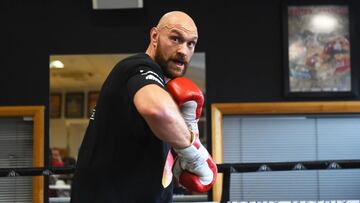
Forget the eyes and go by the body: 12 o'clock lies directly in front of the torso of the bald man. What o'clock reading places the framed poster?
The framed poster is roughly at 10 o'clock from the bald man.

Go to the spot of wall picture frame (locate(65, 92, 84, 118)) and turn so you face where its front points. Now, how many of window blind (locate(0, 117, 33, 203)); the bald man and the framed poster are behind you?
0

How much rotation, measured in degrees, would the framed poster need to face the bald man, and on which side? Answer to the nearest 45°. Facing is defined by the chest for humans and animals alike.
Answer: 0° — it already faces them

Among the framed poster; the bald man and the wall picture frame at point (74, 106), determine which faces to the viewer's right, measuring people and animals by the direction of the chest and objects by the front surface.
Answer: the bald man

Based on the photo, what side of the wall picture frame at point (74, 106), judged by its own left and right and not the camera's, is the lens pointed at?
front

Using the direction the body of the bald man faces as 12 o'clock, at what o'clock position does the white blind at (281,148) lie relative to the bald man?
The white blind is roughly at 10 o'clock from the bald man.

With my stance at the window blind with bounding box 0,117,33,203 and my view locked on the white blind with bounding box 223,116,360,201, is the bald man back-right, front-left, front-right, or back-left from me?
front-right

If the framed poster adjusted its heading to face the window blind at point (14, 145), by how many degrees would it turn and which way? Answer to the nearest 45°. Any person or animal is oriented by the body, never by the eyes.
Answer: approximately 90° to its right

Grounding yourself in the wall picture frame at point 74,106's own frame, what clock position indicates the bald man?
The bald man is roughly at 12 o'clock from the wall picture frame.

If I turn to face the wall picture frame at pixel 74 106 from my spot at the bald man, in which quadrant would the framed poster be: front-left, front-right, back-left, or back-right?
front-right
